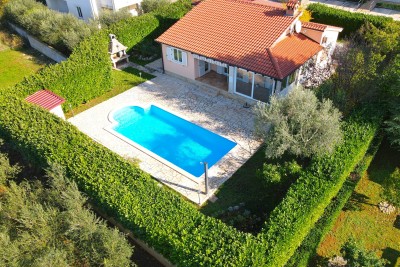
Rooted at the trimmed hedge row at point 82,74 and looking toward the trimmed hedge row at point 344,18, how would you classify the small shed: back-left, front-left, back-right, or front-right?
back-right

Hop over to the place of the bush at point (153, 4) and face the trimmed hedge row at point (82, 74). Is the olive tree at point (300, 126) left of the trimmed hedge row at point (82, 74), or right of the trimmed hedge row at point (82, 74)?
left

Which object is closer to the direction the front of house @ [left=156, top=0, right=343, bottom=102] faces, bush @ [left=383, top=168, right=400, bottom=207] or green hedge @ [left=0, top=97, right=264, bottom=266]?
the green hedge

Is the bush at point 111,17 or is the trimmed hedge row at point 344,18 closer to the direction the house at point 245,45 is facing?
the bush

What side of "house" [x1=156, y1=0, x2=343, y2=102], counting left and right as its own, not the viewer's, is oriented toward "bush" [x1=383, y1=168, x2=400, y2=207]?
left

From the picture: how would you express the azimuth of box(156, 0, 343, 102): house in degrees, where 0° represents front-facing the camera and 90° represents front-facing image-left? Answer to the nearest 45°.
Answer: approximately 45°

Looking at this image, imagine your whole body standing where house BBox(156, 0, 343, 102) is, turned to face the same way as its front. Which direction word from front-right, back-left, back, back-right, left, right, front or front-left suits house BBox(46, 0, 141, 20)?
right

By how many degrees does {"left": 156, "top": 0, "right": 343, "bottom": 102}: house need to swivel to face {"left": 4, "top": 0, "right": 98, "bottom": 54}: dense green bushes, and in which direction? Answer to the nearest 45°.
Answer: approximately 45° to its right

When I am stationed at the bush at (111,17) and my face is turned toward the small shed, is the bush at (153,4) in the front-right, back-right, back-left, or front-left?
back-left

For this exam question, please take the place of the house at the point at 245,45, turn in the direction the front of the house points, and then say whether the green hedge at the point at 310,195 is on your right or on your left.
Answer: on your left

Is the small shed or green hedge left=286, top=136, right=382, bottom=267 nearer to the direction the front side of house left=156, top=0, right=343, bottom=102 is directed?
the small shed

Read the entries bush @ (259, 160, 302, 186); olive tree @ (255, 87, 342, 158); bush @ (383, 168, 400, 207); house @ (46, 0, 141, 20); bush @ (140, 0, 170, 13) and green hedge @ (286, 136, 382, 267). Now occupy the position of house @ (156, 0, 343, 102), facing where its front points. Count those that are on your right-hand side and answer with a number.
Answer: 2

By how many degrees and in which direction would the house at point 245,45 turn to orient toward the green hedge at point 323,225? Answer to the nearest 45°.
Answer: approximately 45° to its left
